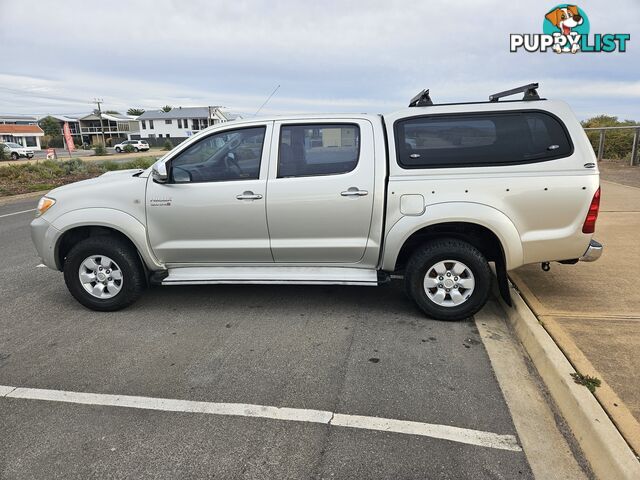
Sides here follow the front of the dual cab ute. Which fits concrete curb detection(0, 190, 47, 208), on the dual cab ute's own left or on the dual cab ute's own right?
on the dual cab ute's own right

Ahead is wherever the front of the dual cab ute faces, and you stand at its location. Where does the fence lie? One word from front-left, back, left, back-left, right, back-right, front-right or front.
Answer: back-right

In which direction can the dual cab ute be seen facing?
to the viewer's left

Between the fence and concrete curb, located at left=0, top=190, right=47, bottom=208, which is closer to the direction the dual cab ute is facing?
the concrete curb

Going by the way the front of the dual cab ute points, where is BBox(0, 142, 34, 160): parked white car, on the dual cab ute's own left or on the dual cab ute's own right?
on the dual cab ute's own right
